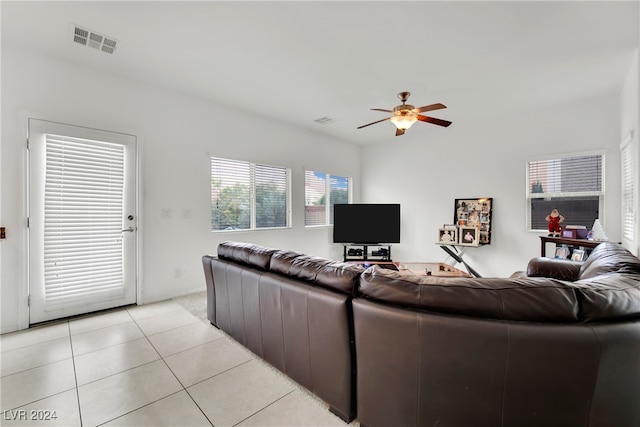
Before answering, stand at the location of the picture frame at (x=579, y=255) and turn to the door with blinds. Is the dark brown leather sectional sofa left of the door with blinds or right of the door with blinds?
left

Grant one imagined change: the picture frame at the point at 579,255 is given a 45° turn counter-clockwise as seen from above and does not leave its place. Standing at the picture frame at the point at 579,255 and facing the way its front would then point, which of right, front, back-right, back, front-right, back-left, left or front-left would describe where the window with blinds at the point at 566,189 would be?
back

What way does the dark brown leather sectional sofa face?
away from the camera

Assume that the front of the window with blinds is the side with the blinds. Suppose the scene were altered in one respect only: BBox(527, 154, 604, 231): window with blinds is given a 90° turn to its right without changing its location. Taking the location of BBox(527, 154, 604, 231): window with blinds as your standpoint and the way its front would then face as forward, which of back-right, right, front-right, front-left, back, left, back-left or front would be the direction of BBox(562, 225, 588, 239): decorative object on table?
back-left

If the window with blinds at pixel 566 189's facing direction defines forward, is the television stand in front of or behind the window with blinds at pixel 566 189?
in front

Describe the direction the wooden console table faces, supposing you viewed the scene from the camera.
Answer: facing the viewer and to the left of the viewer

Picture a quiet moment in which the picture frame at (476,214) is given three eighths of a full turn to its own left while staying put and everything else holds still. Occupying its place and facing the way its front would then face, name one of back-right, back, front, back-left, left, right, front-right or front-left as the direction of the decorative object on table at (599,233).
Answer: right

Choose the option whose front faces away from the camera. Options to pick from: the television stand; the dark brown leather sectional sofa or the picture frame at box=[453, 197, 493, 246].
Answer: the dark brown leather sectional sofa

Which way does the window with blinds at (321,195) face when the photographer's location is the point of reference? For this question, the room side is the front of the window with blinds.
facing the viewer and to the right of the viewer

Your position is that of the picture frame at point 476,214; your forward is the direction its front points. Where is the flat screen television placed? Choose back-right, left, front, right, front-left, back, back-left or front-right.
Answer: right

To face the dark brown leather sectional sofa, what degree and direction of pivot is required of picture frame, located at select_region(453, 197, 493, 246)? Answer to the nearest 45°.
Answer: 0° — it already faces it
